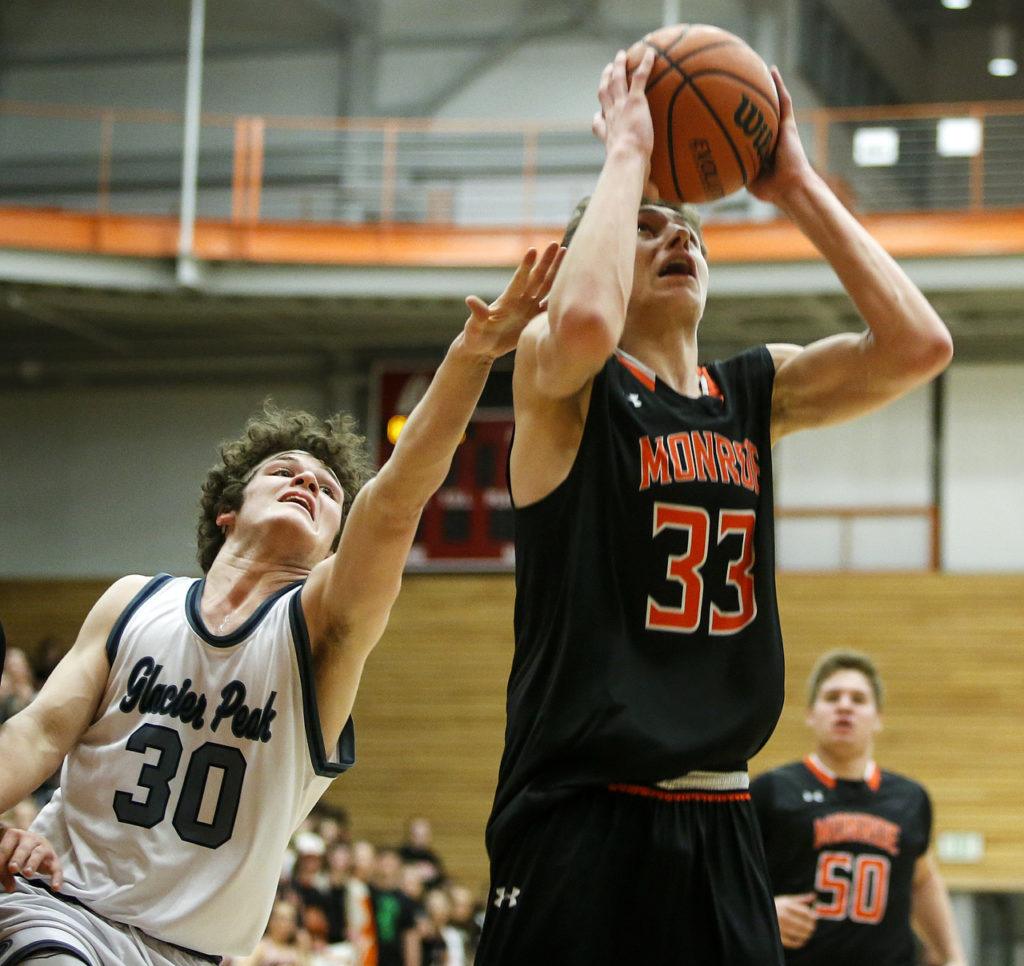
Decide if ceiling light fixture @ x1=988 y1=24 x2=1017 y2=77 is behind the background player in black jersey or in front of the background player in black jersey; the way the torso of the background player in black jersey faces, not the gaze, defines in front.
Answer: behind

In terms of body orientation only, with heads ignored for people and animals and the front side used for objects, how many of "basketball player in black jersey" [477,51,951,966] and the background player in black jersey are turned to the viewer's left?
0

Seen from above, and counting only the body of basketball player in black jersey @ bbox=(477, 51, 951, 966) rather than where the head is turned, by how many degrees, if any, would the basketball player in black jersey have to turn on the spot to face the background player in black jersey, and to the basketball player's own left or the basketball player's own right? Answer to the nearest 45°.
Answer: approximately 135° to the basketball player's own left

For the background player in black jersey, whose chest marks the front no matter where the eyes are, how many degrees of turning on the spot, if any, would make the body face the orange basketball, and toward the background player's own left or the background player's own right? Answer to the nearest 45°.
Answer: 0° — they already face it

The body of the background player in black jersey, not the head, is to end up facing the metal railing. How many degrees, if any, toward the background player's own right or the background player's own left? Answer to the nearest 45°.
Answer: approximately 135° to the background player's own right

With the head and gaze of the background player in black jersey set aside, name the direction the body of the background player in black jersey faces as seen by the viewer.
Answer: toward the camera

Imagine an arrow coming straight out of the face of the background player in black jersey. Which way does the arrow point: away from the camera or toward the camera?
toward the camera

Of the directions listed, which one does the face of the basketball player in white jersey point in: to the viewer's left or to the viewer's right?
to the viewer's right

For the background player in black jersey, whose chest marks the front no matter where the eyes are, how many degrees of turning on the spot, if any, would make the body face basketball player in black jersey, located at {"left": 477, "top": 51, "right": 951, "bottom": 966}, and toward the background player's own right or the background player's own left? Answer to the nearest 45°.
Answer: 0° — they already face them

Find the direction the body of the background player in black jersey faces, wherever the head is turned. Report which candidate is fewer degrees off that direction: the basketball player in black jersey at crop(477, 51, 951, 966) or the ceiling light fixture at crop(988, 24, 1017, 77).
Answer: the basketball player in black jersey

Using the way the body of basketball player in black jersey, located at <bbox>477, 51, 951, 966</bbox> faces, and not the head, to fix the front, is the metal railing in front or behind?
behind
